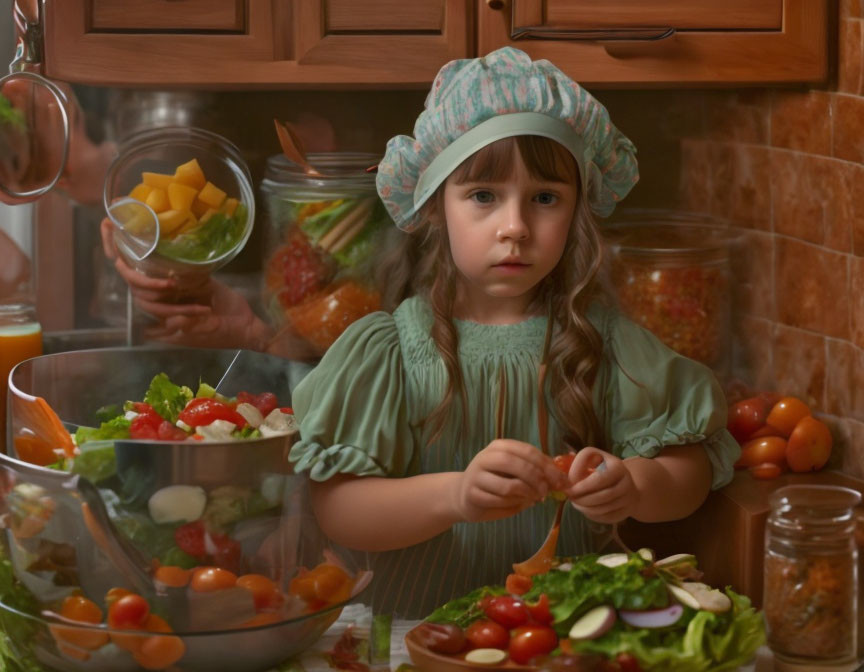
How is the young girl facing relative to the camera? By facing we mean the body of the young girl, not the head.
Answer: toward the camera

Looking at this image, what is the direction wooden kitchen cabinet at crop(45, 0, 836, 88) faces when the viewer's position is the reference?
facing the viewer

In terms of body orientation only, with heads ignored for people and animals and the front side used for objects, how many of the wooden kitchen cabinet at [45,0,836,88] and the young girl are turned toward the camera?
2
